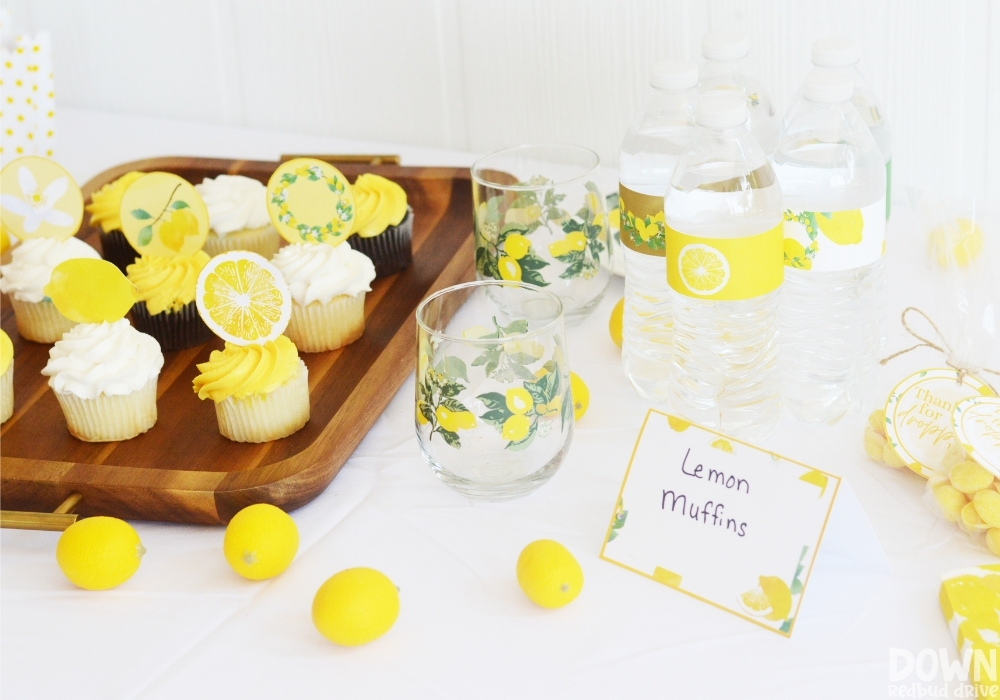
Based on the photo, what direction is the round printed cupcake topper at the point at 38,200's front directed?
toward the camera

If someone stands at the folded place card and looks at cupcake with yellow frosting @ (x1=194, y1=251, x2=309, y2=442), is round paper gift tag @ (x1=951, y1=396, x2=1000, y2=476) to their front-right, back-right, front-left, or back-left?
back-right

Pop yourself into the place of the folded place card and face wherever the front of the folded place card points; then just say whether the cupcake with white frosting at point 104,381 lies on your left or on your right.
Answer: on your right

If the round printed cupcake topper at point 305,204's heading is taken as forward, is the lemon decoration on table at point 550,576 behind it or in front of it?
in front

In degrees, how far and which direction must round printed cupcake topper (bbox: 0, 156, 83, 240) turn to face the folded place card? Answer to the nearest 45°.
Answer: approximately 45° to its left

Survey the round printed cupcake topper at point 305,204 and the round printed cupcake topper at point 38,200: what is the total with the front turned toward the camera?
2

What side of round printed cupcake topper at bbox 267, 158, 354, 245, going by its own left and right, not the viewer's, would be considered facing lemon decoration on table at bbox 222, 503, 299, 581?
front

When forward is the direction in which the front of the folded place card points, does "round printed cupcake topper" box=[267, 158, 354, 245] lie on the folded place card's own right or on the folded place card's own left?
on the folded place card's own right
